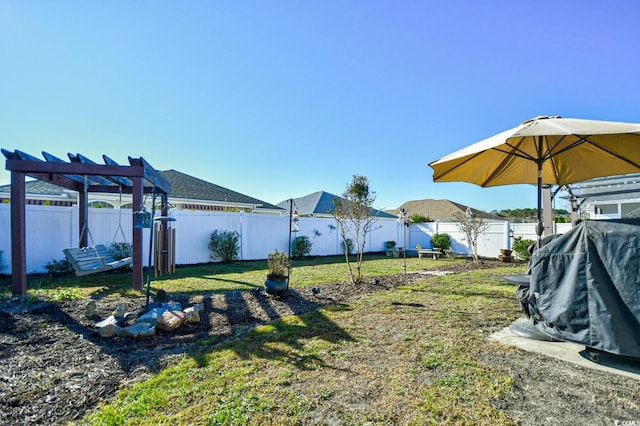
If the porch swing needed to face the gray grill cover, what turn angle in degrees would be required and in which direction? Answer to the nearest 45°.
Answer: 0° — it already faces it

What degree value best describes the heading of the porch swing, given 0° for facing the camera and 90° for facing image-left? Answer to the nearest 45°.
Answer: approximately 315°

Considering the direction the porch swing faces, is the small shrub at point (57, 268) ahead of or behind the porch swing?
behind

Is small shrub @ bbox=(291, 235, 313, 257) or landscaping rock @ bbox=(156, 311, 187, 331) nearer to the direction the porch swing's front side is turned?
the landscaping rock

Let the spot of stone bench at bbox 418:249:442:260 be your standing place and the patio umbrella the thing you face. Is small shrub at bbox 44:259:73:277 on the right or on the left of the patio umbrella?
right

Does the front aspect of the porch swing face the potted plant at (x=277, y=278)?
yes

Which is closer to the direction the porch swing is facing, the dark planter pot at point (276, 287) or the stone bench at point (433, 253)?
the dark planter pot

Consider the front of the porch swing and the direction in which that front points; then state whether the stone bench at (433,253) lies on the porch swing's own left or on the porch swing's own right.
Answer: on the porch swing's own left

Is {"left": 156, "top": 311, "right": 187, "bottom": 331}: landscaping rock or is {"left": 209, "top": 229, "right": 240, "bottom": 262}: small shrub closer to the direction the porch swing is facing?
the landscaping rock

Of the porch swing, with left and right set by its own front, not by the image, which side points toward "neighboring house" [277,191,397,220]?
left

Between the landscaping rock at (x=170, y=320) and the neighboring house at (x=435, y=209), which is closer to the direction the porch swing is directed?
the landscaping rock
